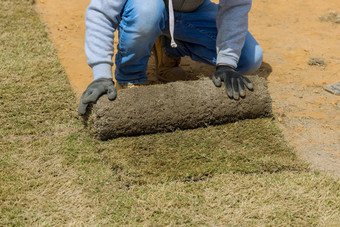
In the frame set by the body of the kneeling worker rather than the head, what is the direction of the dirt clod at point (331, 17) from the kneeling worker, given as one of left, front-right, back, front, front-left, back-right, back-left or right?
back-left

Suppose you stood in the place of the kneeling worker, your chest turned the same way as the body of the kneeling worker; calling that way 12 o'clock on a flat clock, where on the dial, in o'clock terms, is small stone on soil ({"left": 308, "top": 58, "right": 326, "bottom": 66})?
The small stone on soil is roughly at 8 o'clock from the kneeling worker.

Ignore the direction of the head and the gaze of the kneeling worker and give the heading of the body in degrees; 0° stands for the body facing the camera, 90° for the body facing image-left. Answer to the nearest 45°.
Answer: approximately 0°

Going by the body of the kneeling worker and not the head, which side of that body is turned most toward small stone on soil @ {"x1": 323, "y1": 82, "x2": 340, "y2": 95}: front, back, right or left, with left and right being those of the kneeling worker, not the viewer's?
left
